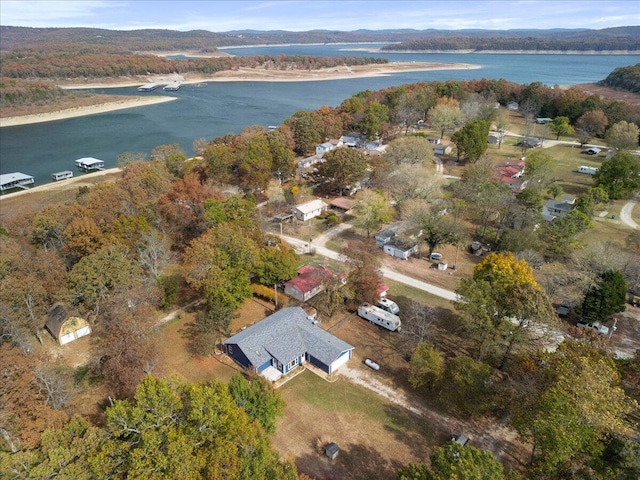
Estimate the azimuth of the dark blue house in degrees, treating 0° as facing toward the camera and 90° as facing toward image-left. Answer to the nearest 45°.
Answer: approximately 315°

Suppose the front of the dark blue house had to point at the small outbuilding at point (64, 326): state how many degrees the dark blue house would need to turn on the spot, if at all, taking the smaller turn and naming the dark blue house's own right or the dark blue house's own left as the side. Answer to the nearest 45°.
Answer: approximately 135° to the dark blue house's own right

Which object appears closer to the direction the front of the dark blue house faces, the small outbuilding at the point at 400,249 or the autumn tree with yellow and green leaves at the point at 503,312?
the autumn tree with yellow and green leaves

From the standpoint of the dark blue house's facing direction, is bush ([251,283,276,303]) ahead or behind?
behind

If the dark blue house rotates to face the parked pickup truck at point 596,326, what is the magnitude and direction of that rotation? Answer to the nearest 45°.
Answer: approximately 45° to its left

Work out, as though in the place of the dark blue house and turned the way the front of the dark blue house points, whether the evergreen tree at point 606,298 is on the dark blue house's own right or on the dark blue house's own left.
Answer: on the dark blue house's own left

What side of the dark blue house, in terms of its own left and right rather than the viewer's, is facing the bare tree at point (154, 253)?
back

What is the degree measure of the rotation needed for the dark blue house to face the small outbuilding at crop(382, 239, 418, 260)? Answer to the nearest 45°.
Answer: approximately 90° to its left

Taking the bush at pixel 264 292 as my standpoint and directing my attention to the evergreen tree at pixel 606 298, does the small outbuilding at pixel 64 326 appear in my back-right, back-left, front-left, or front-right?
back-right

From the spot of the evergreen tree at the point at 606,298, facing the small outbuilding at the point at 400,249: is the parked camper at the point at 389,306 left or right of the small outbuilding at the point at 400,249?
left

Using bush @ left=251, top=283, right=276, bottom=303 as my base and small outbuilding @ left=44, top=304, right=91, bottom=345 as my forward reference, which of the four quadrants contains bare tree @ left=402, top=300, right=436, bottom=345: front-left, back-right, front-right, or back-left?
back-left
